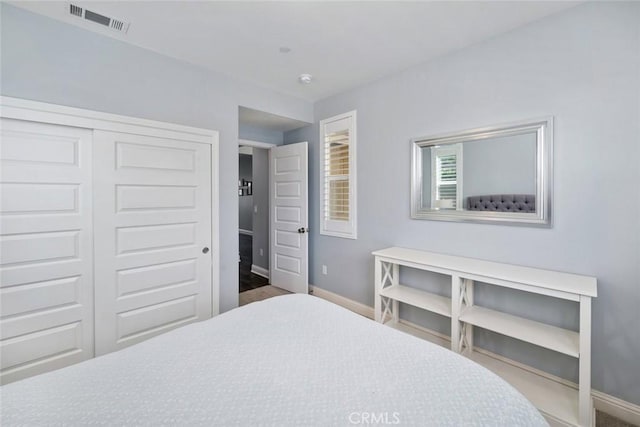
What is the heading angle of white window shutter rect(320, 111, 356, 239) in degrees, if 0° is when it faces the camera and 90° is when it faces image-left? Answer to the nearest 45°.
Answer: approximately 45°

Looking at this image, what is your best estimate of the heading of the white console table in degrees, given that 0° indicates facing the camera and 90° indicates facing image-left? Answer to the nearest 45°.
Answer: approximately 45°
